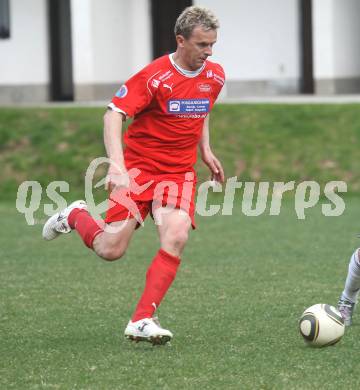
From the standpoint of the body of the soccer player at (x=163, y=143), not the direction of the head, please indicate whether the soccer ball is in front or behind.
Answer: in front

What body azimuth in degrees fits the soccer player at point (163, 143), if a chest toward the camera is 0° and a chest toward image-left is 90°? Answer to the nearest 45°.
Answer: approximately 315°

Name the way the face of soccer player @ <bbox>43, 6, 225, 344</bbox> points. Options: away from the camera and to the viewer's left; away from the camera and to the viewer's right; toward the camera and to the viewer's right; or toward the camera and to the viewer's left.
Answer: toward the camera and to the viewer's right
